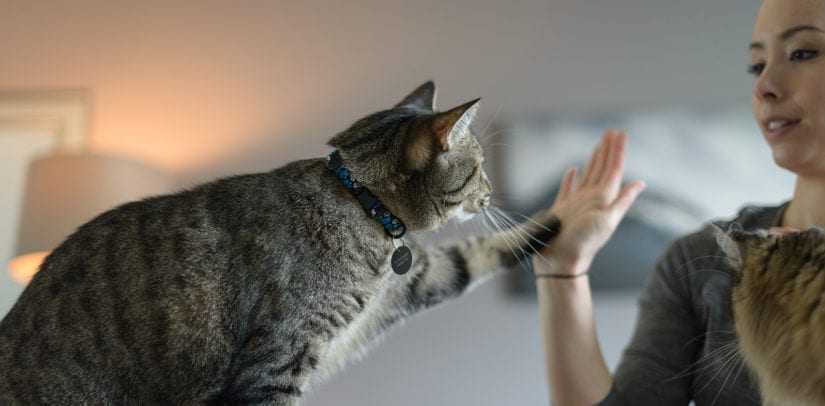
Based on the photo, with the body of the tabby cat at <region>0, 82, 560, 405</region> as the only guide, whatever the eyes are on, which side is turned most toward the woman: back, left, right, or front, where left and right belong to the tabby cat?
front

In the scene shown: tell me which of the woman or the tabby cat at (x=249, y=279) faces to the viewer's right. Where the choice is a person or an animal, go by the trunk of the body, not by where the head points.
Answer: the tabby cat

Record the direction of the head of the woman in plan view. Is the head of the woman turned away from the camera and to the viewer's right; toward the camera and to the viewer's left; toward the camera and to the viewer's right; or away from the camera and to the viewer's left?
toward the camera and to the viewer's left

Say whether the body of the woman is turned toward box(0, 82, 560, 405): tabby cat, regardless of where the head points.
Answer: yes

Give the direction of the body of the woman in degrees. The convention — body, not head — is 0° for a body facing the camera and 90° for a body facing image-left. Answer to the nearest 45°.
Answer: approximately 45°

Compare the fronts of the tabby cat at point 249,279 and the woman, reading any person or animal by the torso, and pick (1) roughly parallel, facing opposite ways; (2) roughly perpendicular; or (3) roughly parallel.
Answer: roughly parallel, facing opposite ways

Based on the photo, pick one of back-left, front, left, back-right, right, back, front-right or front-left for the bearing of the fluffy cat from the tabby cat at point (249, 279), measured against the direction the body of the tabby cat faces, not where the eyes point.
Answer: front

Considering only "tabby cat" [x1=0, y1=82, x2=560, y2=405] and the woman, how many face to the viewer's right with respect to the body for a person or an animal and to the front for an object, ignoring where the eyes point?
1

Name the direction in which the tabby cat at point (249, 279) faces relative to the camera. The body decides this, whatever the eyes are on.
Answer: to the viewer's right
